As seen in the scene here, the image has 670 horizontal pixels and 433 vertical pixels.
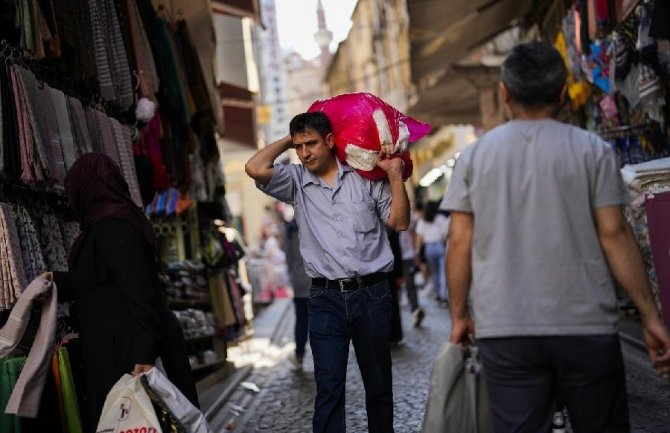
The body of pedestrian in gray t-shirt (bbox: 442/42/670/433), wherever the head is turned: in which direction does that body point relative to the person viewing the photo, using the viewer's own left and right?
facing away from the viewer

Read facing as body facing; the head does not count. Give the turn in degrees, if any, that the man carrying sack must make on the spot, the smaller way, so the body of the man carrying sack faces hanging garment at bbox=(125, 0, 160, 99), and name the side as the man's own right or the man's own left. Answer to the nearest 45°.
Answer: approximately 135° to the man's own right

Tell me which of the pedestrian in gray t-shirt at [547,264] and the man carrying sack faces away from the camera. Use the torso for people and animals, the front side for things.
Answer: the pedestrian in gray t-shirt

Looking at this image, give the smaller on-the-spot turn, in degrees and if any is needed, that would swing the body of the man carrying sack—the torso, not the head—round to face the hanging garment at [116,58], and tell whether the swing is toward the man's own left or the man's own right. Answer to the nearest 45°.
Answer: approximately 135° to the man's own right

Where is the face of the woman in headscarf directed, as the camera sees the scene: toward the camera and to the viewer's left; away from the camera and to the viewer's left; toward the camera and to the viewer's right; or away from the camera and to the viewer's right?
away from the camera and to the viewer's left

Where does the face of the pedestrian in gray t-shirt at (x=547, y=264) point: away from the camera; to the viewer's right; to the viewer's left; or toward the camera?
away from the camera
